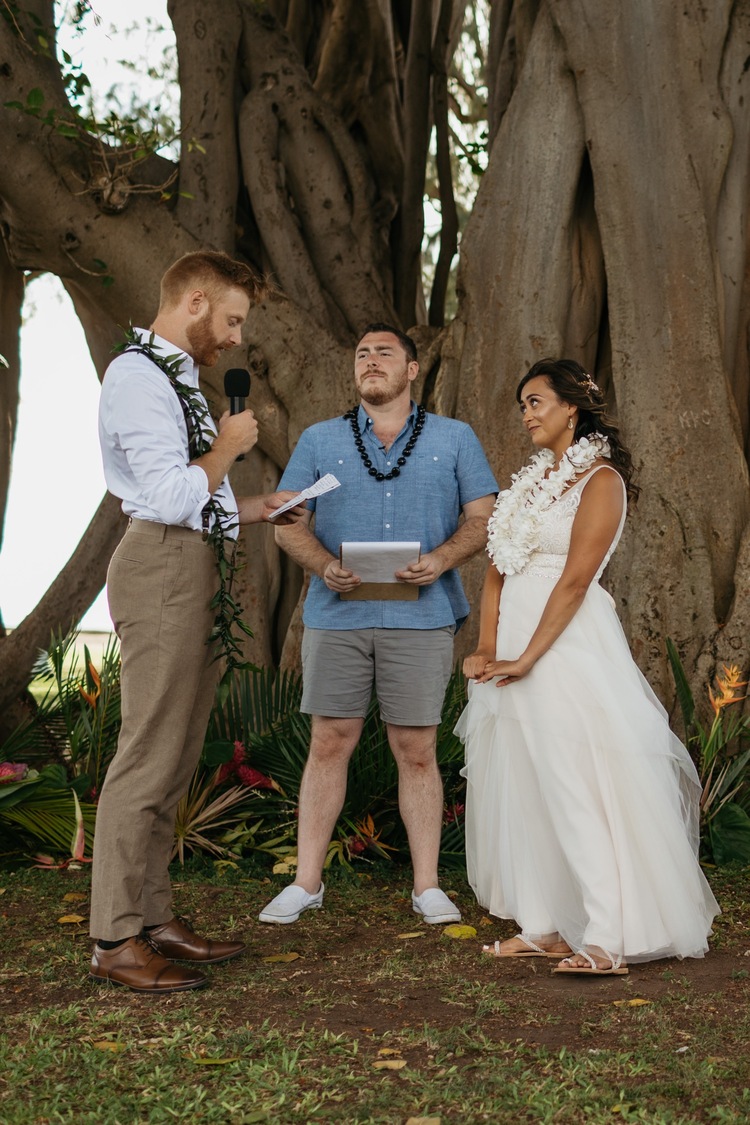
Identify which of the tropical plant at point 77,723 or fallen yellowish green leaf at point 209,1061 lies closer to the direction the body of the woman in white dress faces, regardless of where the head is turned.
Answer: the fallen yellowish green leaf

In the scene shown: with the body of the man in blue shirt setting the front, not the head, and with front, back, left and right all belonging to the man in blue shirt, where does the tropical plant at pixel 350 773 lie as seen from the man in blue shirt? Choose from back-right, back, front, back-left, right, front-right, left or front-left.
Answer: back

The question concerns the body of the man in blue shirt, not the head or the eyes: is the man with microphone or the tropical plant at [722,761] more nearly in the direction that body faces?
the man with microphone

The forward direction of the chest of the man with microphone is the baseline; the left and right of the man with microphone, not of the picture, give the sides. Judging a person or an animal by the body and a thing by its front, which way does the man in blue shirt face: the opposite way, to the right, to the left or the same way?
to the right

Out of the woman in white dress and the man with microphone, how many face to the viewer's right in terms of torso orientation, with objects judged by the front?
1

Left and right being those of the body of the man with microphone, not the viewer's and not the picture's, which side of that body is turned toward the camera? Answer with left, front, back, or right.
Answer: right

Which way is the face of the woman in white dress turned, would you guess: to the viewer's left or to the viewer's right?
to the viewer's left

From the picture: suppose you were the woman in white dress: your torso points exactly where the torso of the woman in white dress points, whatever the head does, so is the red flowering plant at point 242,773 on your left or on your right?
on your right

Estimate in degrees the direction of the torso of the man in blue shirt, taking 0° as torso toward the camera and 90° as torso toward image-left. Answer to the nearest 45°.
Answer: approximately 0°

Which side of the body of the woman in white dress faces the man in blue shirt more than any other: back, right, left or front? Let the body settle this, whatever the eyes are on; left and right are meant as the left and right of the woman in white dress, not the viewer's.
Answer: right

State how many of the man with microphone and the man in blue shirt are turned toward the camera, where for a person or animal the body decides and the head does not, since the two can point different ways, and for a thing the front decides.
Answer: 1

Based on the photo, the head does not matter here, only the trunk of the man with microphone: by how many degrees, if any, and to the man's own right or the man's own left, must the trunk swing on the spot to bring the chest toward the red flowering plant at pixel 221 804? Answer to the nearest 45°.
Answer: approximately 90° to the man's own left

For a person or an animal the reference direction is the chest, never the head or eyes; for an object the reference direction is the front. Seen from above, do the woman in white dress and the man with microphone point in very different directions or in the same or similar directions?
very different directions

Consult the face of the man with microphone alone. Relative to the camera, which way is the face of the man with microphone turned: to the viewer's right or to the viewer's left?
to the viewer's right
